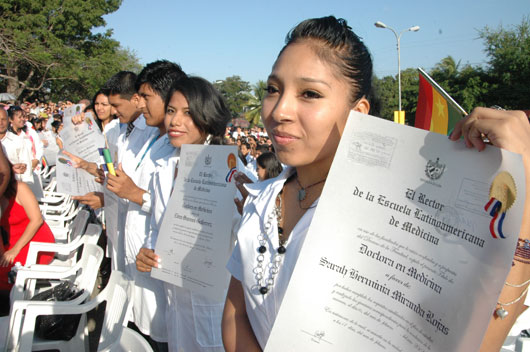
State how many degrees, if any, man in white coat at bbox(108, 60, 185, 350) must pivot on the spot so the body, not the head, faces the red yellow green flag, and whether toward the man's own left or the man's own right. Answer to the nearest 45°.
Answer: approximately 135° to the man's own left

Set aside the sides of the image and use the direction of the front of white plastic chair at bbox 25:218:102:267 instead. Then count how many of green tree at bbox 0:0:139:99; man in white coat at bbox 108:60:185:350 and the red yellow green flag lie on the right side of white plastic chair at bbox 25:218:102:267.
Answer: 1

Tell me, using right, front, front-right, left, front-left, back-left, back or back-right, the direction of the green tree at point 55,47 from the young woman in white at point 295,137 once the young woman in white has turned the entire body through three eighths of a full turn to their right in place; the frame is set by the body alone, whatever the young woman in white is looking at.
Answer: front-left

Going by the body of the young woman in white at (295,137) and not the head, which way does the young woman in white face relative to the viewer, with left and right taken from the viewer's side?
facing the viewer and to the left of the viewer

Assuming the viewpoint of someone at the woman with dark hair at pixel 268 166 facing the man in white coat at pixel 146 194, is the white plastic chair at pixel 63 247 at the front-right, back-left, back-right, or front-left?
front-right

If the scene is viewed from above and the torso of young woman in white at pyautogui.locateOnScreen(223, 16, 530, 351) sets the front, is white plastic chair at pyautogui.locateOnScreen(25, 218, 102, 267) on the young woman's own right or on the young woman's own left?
on the young woman's own right

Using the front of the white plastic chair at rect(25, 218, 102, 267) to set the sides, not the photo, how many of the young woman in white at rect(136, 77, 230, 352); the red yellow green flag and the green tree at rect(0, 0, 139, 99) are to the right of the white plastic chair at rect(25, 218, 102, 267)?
1

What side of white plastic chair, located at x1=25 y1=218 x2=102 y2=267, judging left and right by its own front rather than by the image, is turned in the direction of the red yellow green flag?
left

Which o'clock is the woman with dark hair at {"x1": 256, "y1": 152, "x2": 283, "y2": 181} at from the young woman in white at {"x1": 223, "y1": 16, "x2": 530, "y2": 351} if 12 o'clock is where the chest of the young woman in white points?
The woman with dark hair is roughly at 4 o'clock from the young woman in white.

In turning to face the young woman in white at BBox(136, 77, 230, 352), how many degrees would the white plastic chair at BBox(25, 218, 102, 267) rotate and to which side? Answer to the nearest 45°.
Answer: approximately 90° to its left
